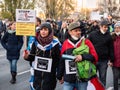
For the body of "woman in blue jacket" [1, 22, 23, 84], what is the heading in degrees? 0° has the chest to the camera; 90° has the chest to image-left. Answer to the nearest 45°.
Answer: approximately 0°

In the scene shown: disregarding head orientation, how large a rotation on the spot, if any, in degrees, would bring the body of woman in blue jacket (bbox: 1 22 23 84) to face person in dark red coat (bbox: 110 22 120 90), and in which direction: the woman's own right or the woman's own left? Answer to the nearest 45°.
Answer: approximately 45° to the woman's own left
